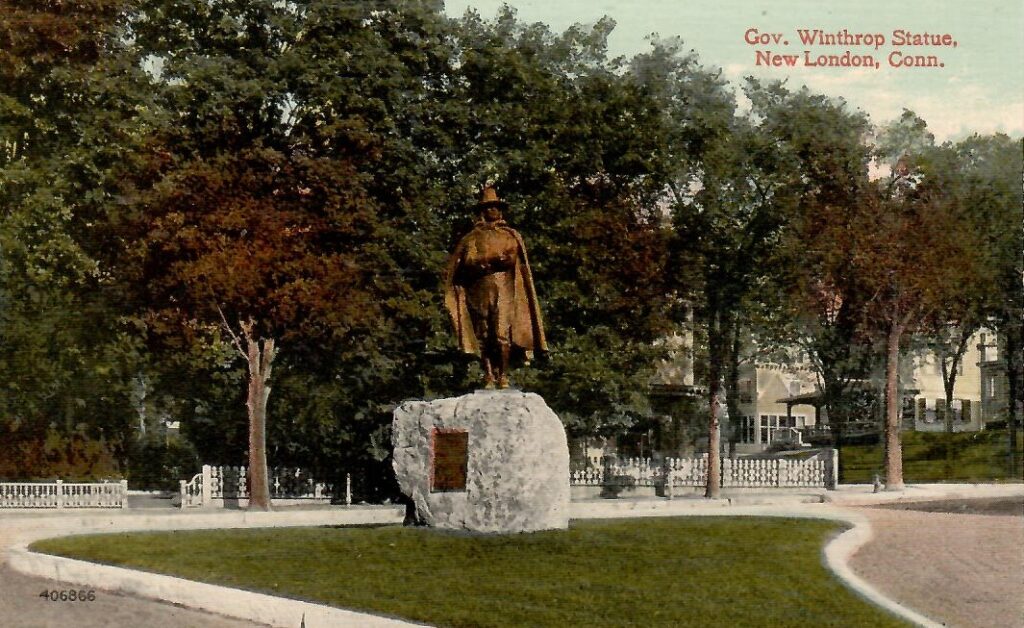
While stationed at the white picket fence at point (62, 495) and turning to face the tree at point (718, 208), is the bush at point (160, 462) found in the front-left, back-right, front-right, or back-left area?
front-left

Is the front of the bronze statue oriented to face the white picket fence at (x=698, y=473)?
no

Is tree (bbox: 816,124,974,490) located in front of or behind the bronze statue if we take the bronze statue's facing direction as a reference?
behind

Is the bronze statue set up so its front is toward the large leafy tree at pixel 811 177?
no

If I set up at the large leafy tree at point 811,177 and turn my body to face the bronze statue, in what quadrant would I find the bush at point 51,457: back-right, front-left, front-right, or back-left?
front-right

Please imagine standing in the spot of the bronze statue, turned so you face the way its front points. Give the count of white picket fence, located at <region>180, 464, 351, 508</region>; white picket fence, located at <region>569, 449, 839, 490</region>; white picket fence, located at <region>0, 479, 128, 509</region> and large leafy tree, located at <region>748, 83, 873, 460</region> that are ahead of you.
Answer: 0

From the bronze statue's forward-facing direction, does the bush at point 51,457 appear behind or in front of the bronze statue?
behind

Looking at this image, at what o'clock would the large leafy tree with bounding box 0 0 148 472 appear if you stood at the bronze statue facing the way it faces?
The large leafy tree is roughly at 5 o'clock from the bronze statue.

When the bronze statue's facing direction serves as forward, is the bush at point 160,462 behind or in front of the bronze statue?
behind

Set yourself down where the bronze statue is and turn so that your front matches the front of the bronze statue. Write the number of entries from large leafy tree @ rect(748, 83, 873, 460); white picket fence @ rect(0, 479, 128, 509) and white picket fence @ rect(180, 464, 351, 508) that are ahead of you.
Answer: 0

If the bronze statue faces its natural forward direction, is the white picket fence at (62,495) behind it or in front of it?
behind

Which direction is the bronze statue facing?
toward the camera
